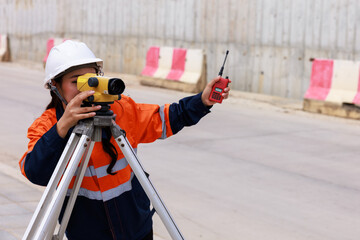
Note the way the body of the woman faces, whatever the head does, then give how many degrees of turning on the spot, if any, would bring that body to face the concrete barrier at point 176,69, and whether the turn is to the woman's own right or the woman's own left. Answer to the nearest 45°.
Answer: approximately 135° to the woman's own left

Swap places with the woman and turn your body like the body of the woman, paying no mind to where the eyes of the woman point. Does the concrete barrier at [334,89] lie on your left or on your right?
on your left

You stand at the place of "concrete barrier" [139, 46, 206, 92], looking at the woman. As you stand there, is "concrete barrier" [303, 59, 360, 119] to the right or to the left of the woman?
left

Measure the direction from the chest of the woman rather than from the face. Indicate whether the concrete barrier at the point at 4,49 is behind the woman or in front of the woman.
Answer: behind

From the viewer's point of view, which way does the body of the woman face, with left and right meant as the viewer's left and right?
facing the viewer and to the right of the viewer
